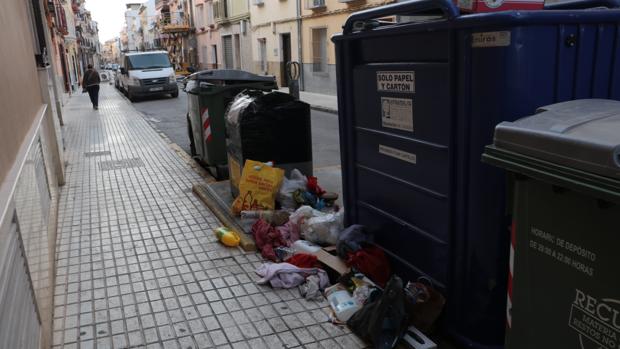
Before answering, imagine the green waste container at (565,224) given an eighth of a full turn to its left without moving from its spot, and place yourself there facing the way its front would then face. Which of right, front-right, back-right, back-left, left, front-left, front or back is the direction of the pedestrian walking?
back-right

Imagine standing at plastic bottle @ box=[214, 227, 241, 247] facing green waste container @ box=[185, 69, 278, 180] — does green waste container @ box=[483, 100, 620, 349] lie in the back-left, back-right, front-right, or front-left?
back-right

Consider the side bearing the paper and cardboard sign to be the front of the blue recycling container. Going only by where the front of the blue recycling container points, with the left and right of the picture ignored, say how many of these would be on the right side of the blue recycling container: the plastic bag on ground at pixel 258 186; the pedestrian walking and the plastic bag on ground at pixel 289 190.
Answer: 3

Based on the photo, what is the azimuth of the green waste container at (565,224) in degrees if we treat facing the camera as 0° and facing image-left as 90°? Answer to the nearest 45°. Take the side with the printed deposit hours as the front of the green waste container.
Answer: approximately 45°

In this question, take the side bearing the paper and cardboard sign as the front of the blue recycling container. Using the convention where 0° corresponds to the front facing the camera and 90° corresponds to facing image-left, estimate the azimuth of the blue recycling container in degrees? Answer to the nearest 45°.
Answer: approximately 45°

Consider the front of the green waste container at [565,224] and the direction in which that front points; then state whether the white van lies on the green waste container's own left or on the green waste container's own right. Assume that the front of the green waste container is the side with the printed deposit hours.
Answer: on the green waste container's own right

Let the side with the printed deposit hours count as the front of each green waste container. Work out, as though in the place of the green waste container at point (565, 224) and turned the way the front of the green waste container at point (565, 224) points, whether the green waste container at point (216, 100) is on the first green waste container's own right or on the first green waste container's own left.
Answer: on the first green waste container's own right

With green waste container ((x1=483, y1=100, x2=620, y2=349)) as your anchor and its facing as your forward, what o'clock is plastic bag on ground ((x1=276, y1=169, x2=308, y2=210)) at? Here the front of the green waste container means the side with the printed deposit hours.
The plastic bag on ground is roughly at 3 o'clock from the green waste container.

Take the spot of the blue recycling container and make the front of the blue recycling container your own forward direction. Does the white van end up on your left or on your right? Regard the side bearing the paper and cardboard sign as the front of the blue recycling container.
on your right

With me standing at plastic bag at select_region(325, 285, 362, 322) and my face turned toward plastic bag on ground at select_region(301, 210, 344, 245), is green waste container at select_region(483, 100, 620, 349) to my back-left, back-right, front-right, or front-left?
back-right

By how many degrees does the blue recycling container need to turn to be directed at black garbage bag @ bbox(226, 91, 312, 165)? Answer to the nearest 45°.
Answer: approximately 90° to its right
